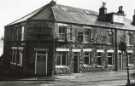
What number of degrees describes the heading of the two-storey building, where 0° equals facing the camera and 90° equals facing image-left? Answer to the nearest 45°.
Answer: approximately 315°
